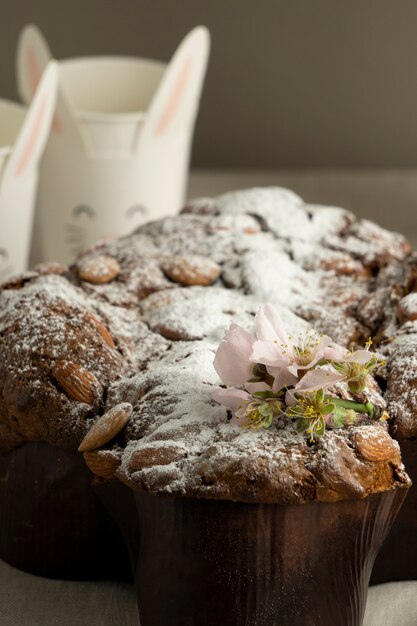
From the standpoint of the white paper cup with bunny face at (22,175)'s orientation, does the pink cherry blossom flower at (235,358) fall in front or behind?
in front

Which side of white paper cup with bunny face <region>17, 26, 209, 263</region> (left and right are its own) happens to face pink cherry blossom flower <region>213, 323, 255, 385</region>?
front

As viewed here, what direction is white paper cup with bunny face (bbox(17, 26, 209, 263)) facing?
toward the camera

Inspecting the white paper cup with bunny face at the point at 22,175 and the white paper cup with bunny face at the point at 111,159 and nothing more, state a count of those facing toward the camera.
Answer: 2

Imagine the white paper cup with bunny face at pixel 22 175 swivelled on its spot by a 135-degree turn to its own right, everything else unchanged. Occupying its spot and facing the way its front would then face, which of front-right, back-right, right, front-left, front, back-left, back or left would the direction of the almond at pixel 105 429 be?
back-left

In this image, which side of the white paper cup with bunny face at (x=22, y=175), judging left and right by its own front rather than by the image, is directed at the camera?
front

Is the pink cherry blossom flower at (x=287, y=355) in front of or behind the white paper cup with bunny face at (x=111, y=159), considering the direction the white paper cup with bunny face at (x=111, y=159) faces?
in front

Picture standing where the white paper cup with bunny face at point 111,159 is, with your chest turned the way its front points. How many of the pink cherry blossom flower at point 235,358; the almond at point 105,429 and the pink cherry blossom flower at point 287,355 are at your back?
0

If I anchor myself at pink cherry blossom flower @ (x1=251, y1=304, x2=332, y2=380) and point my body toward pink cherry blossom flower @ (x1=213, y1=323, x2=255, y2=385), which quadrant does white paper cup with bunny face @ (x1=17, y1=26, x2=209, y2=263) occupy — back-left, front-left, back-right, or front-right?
front-right

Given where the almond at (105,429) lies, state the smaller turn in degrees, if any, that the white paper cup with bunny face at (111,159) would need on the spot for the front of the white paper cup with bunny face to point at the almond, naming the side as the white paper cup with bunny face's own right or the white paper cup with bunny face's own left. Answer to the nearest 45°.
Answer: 0° — it already faces it

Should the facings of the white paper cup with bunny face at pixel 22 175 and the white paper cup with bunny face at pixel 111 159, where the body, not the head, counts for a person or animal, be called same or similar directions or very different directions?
same or similar directions
